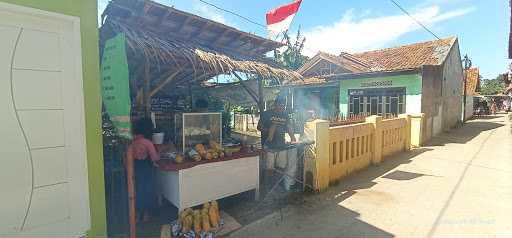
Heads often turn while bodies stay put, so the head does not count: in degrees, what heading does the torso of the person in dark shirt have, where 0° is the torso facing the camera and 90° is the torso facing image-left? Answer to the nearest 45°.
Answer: approximately 315°

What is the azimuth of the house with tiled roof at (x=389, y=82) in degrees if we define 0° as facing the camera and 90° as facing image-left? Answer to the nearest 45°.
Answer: approximately 45°

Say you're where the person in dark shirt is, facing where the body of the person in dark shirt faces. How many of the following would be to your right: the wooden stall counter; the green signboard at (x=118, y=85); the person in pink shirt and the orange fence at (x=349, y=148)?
3

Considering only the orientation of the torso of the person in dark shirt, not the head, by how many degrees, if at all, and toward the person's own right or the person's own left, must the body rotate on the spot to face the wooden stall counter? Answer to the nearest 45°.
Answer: approximately 90° to the person's own right

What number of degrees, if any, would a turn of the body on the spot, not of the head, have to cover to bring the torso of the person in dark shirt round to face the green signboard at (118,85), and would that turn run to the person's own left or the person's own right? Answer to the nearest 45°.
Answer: approximately 90° to the person's own right

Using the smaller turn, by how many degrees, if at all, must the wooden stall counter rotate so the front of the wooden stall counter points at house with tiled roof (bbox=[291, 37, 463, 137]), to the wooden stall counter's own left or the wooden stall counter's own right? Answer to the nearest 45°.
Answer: approximately 90° to the wooden stall counter's own left

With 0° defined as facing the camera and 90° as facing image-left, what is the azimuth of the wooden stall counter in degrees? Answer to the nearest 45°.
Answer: approximately 315°
